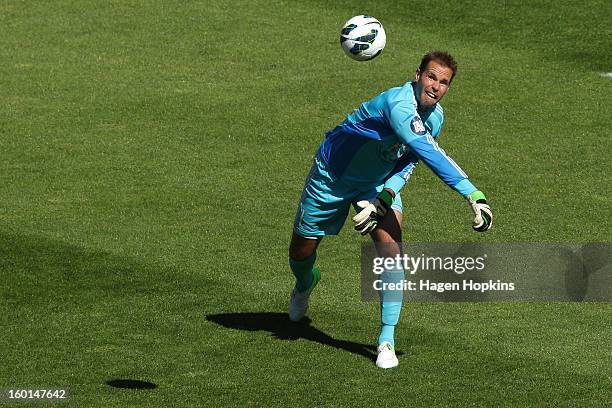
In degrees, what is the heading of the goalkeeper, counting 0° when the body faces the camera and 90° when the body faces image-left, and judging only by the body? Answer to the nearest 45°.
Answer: approximately 315°
